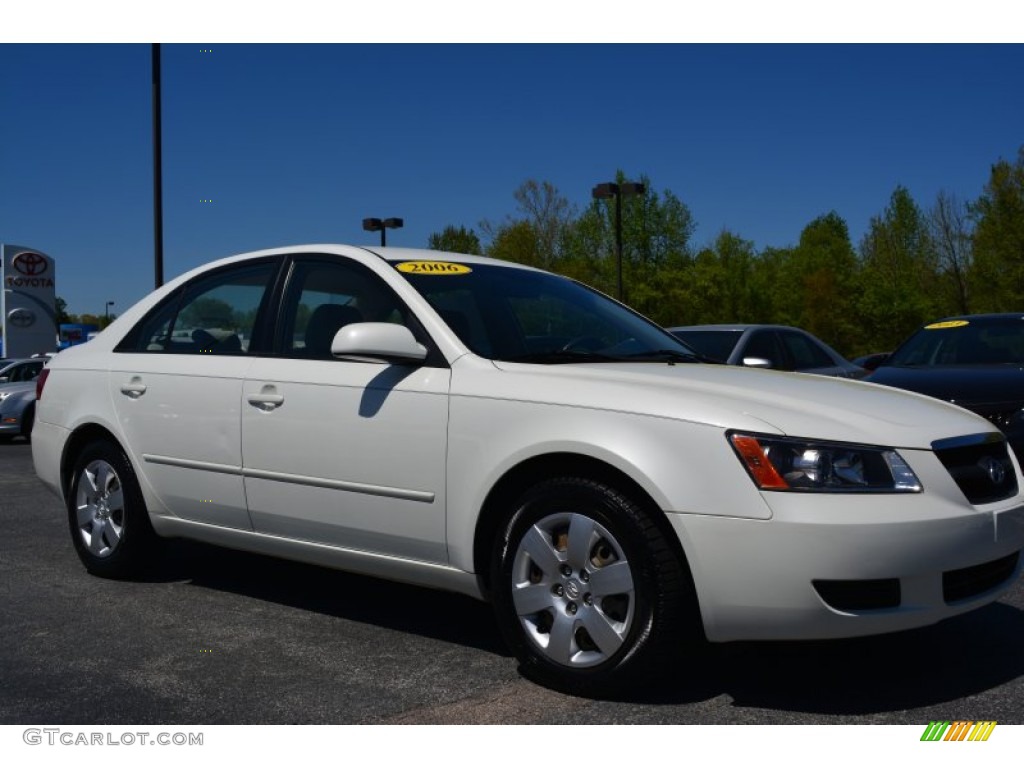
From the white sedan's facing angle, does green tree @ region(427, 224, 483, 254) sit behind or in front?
behind

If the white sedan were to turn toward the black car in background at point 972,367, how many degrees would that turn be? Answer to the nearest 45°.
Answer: approximately 90° to its left

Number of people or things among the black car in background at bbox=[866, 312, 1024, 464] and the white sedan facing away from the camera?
0

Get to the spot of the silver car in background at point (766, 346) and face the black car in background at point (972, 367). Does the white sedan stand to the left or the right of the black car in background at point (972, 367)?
right

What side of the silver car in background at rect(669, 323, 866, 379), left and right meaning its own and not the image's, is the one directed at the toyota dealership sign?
right

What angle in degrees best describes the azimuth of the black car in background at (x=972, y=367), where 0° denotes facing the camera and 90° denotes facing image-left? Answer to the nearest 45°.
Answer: approximately 0°

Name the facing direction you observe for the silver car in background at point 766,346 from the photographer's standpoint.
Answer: facing the viewer and to the left of the viewer

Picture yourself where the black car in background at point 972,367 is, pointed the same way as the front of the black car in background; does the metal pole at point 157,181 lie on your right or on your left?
on your right

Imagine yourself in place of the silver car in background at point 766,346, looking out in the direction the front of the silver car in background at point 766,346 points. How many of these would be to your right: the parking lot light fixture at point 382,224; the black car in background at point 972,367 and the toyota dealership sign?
2

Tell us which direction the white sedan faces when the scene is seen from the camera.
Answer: facing the viewer and to the right of the viewer

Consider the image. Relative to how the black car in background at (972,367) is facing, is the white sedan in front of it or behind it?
in front
